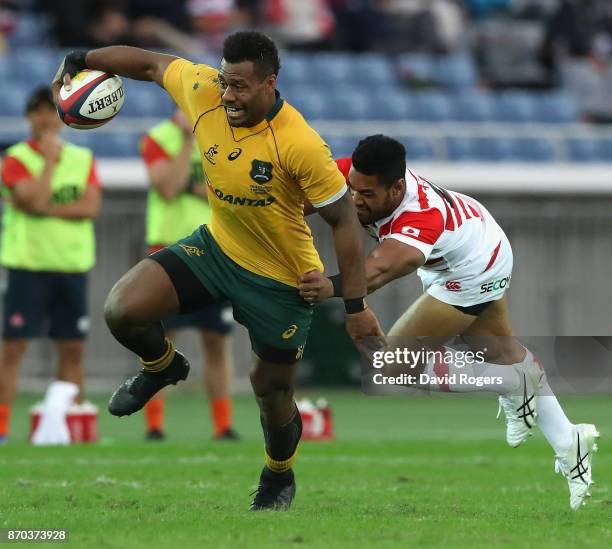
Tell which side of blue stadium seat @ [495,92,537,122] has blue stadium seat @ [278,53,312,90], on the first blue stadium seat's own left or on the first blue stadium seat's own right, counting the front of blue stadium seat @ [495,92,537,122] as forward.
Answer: on the first blue stadium seat's own right

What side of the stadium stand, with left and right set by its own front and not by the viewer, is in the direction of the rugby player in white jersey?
front

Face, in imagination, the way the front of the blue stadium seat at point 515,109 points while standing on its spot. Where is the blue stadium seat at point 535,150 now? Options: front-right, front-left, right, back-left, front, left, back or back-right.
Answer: front

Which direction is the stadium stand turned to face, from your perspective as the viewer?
facing the viewer

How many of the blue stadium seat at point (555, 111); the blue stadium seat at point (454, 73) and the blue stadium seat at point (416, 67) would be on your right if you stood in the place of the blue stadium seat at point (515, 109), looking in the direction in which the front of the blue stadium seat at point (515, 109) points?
2

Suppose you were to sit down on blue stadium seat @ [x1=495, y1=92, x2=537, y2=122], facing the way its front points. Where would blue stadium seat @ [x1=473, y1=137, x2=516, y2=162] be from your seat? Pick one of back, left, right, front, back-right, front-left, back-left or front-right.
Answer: front

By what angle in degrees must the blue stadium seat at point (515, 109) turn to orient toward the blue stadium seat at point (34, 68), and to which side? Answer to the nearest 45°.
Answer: approximately 45° to its right

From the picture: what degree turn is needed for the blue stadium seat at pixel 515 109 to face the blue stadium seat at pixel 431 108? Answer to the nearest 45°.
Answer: approximately 45° to its right

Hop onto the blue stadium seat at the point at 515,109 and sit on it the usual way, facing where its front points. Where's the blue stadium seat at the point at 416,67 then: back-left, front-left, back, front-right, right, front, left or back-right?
right

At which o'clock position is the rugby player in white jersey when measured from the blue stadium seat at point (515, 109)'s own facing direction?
The rugby player in white jersey is roughly at 12 o'clock from the blue stadium seat.

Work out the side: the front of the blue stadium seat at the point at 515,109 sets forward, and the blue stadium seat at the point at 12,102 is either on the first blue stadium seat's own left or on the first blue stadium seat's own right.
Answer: on the first blue stadium seat's own right

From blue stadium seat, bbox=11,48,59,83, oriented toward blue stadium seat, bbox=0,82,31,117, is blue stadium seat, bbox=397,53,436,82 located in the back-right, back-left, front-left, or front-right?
back-left

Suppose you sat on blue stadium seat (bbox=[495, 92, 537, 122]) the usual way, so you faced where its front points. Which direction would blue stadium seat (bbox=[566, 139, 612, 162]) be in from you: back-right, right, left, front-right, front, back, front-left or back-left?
front-left

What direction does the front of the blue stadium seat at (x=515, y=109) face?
toward the camera
